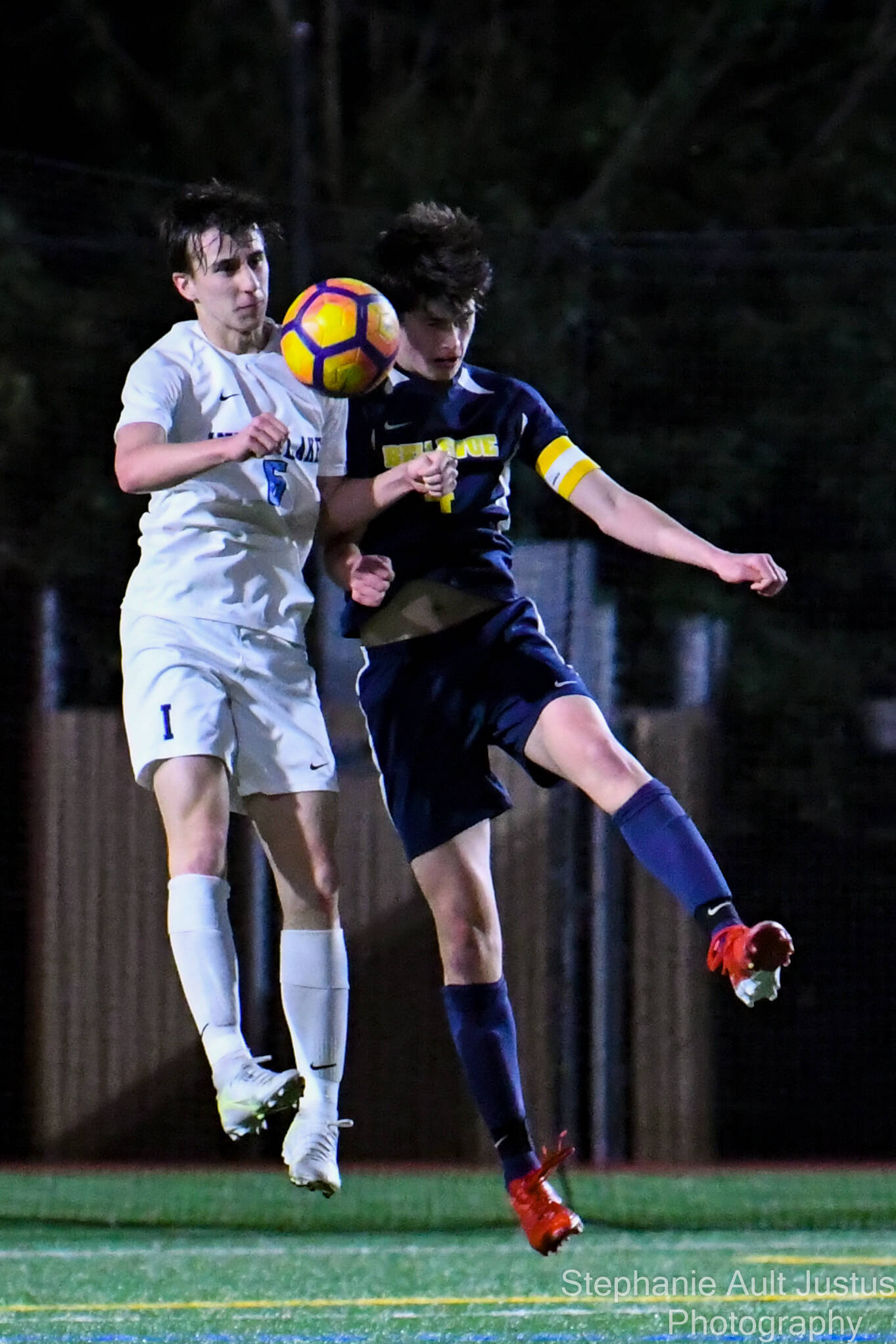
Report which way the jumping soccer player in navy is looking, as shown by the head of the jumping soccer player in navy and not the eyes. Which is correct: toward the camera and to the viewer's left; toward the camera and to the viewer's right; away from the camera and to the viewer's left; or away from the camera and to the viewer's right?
toward the camera and to the viewer's left

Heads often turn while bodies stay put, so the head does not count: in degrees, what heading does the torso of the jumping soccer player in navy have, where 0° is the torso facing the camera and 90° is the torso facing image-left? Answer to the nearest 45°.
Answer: approximately 0°

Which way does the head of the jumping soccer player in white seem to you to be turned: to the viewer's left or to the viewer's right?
to the viewer's right

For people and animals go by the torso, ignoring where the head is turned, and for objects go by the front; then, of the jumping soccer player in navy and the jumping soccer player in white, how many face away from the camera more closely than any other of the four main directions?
0

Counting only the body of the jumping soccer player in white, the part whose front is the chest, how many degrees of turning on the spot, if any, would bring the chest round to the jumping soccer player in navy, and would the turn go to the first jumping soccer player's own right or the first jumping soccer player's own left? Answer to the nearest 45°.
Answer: approximately 45° to the first jumping soccer player's own left

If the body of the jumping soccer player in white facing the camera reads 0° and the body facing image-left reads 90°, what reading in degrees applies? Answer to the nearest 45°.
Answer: approximately 315°
